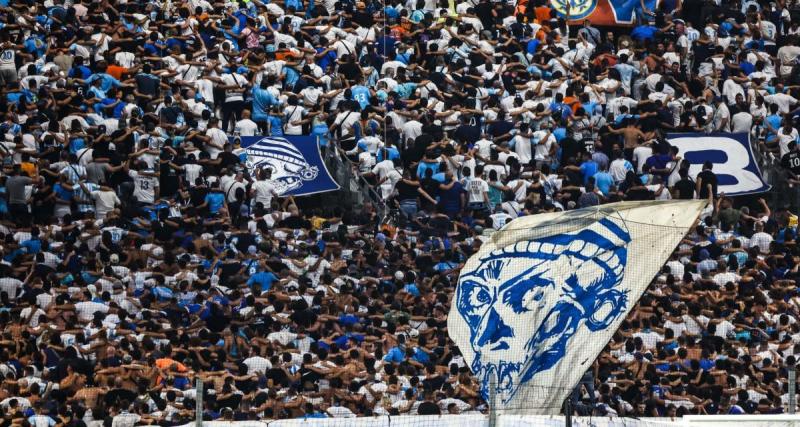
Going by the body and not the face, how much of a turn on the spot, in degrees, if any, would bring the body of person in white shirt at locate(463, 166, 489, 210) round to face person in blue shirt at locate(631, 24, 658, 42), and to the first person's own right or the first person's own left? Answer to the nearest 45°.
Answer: approximately 45° to the first person's own right

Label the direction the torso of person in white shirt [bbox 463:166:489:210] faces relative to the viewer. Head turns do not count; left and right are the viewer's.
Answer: facing away from the viewer

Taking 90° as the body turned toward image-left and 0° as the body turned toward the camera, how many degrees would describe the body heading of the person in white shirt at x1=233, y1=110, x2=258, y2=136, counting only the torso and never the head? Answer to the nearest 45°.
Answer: approximately 180°

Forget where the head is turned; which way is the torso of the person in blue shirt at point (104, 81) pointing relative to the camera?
away from the camera

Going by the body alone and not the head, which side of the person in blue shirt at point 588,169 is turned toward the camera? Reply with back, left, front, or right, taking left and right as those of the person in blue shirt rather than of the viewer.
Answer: back

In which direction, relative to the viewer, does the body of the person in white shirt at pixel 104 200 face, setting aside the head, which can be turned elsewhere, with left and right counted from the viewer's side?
facing away from the viewer

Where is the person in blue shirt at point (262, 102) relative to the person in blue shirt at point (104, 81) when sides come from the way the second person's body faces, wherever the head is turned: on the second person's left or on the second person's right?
on the second person's right

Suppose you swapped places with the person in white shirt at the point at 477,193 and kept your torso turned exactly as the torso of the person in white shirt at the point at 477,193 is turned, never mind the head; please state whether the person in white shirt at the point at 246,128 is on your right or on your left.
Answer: on your left

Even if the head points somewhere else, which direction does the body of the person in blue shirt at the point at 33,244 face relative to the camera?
away from the camera

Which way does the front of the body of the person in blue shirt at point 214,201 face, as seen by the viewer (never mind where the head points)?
away from the camera

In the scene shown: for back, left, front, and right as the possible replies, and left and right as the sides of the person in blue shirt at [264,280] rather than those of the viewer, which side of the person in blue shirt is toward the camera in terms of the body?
back

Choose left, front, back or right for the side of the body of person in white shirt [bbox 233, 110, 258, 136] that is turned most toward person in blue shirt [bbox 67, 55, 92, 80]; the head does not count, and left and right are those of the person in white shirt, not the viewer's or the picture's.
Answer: left
